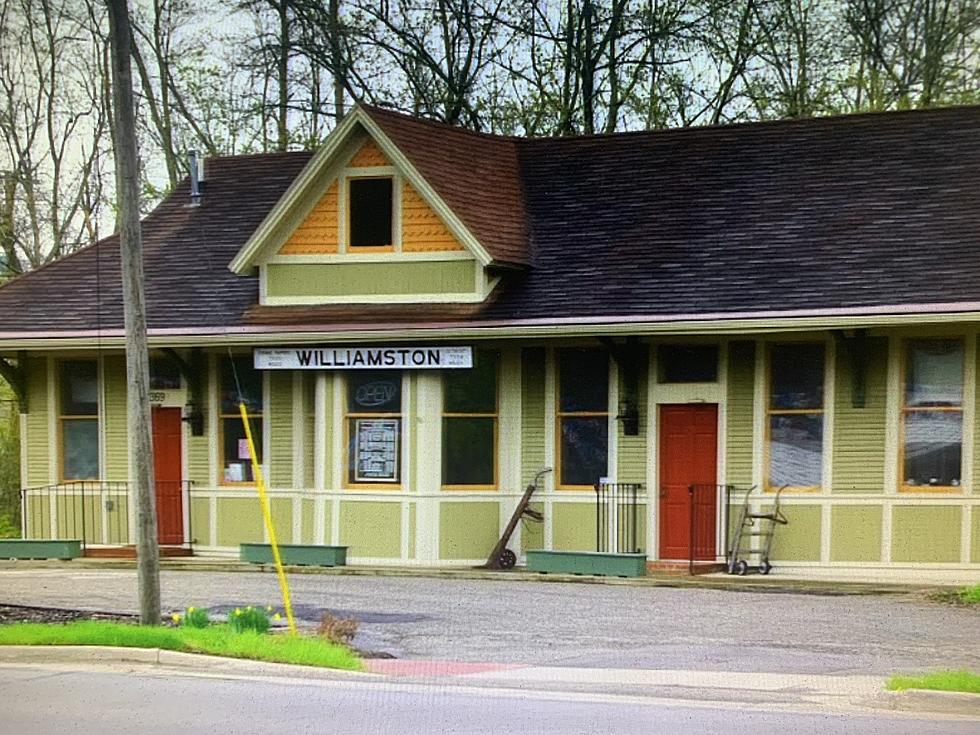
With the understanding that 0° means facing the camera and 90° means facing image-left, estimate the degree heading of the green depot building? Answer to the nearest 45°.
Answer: approximately 0°

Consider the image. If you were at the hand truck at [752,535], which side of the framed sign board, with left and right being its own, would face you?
left

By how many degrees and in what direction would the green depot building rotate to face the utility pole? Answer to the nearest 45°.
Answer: approximately 45° to its right

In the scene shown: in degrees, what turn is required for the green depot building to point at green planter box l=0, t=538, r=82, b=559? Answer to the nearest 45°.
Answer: approximately 90° to its right

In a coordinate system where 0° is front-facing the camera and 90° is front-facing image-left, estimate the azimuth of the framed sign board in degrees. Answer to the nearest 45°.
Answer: approximately 0°
